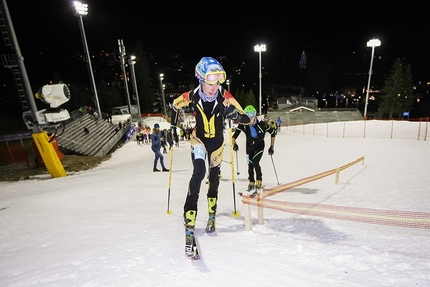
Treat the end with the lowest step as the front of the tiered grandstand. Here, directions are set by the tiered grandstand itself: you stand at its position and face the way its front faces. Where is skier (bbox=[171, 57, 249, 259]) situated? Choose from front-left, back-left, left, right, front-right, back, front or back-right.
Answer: front-right

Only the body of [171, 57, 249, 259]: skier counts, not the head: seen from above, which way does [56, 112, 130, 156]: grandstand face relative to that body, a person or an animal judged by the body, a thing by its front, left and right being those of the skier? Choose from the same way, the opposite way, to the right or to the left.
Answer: to the left

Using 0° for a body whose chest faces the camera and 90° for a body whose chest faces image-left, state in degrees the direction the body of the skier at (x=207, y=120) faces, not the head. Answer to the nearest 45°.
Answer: approximately 0°

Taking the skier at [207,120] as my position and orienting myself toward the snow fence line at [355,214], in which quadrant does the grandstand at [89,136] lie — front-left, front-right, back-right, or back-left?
back-left

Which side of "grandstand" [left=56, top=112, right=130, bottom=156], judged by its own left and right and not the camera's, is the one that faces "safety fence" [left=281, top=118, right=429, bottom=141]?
front

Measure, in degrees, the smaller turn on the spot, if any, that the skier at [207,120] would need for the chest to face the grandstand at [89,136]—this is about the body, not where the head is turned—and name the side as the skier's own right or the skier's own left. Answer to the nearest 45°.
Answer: approximately 135° to the skier's own right

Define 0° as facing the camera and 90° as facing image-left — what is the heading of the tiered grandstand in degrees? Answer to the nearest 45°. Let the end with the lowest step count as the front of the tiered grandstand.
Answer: approximately 315°

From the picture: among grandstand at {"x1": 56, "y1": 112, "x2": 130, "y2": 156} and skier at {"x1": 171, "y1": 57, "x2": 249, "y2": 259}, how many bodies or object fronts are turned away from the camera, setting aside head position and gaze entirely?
0

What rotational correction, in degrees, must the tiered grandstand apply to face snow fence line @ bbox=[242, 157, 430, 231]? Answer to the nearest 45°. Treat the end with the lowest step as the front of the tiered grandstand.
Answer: approximately 45° to its right

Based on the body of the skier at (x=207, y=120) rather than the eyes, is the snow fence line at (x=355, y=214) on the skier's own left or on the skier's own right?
on the skier's own left
